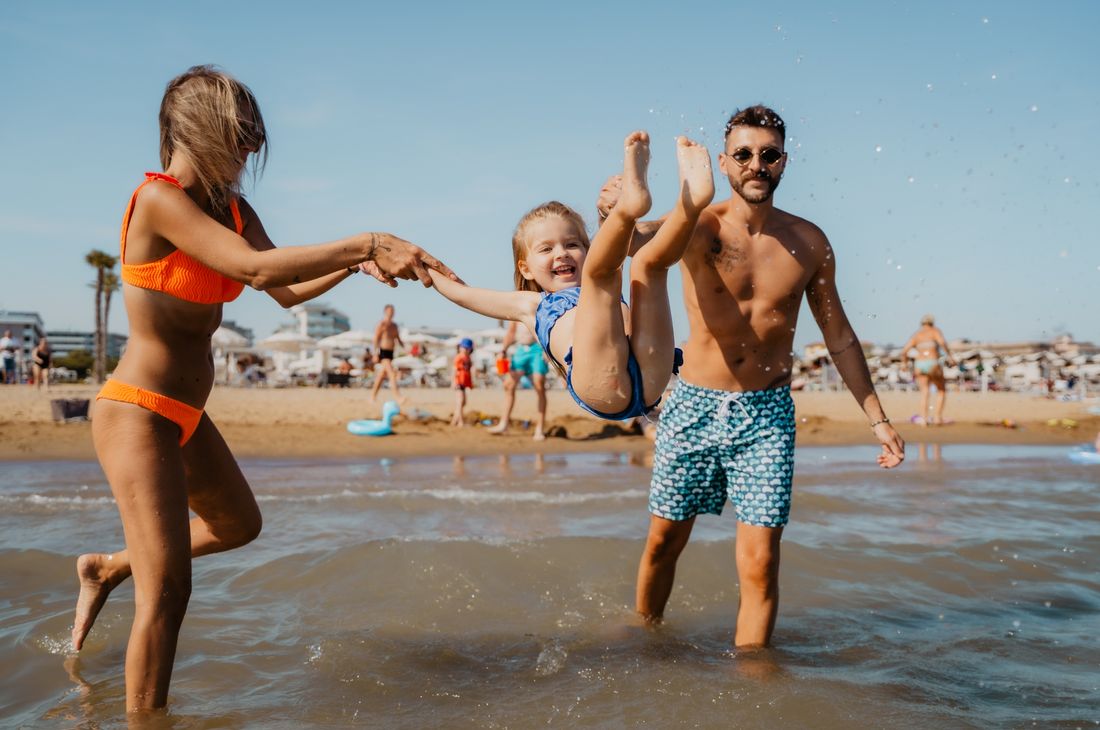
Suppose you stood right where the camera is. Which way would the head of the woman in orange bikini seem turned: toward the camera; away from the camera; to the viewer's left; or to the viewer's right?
to the viewer's right

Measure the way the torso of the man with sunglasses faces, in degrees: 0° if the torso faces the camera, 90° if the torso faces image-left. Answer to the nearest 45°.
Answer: approximately 0°

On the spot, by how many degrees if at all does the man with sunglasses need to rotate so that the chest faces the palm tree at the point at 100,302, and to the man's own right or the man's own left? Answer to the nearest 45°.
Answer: approximately 135° to the man's own right

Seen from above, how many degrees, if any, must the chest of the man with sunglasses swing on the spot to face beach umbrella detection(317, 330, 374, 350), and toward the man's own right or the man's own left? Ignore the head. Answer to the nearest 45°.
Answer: approximately 135° to the man's own right

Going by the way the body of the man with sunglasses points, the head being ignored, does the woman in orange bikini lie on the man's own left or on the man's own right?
on the man's own right

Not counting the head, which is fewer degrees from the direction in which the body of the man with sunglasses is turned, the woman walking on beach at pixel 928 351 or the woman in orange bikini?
the woman in orange bikini

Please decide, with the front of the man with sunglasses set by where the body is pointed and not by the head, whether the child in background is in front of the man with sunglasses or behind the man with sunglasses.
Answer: behind

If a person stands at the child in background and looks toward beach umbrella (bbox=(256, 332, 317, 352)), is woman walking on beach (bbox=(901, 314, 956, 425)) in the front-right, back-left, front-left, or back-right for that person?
back-right

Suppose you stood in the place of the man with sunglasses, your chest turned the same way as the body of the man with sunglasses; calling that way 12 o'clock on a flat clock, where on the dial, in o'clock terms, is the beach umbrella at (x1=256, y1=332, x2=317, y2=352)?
The beach umbrella is roughly at 5 o'clock from the man with sunglasses.

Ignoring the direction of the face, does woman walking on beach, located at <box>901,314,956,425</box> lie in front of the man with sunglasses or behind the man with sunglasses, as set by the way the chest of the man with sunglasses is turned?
behind
